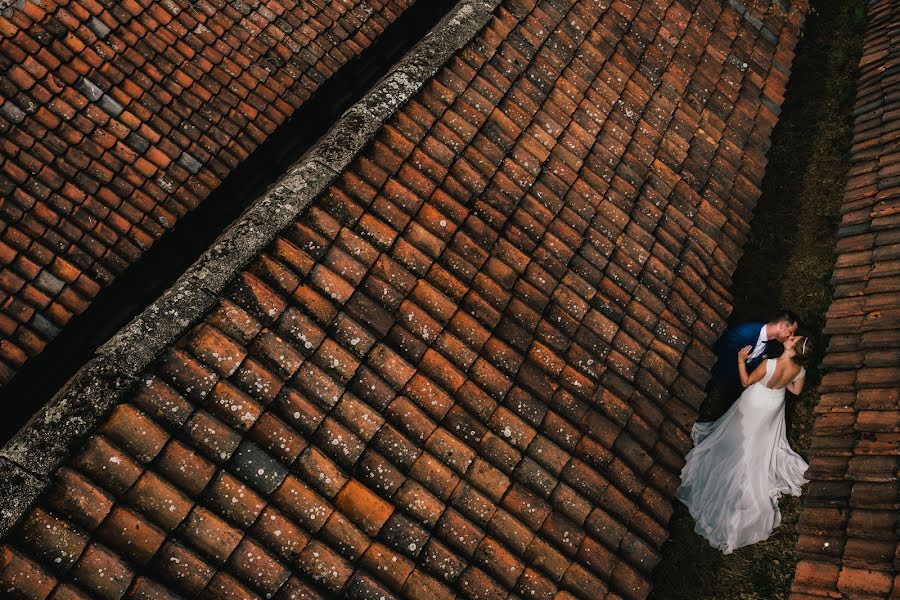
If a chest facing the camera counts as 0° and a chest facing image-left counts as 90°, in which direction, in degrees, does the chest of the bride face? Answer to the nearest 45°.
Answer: approximately 135°
